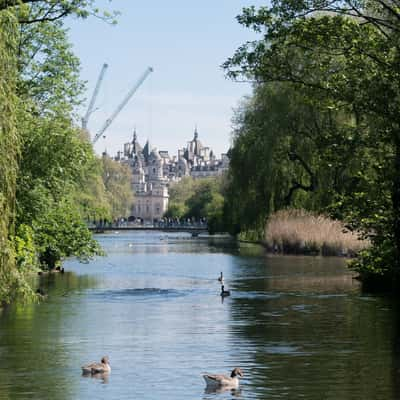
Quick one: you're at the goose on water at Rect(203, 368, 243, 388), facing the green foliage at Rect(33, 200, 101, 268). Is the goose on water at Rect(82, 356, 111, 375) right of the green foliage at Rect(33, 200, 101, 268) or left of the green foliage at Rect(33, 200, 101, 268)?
left

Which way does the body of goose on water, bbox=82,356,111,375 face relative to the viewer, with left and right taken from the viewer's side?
facing to the right of the viewer

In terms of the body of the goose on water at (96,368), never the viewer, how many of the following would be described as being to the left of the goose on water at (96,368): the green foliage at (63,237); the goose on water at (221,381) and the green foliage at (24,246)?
2

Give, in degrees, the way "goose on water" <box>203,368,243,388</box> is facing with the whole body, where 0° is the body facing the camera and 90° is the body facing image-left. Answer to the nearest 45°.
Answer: approximately 270°

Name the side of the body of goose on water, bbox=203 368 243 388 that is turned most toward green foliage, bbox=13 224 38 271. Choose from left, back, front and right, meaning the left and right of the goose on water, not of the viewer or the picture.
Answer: left

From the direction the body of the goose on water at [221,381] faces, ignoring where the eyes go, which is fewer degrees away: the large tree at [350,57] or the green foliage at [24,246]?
the large tree

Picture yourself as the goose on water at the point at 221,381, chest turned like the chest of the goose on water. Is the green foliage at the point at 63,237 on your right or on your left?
on your left

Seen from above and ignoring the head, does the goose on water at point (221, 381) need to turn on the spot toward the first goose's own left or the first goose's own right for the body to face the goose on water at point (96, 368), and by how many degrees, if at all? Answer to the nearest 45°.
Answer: approximately 135° to the first goose's own left

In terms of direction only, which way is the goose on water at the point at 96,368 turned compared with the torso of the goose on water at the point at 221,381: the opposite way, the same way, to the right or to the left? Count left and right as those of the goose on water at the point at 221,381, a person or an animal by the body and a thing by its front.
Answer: the same way

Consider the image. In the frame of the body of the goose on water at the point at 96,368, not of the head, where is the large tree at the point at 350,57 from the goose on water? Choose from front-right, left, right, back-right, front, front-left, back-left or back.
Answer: front-left

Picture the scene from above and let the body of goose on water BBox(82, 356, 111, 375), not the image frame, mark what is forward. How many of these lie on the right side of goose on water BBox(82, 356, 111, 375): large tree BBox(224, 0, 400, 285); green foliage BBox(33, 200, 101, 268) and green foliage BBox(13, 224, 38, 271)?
0

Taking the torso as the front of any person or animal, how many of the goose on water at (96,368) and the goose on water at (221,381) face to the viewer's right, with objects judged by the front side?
2

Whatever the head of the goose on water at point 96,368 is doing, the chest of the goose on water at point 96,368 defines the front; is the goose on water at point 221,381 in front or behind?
in front

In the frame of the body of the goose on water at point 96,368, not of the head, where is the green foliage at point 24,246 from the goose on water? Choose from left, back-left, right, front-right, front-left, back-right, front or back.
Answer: left

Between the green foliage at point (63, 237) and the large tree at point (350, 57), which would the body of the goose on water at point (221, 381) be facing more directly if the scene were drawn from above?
the large tree
